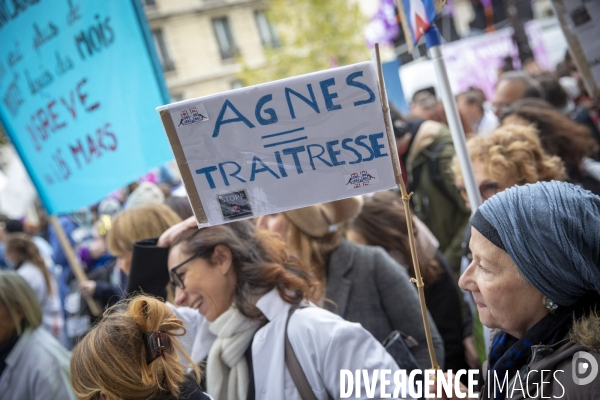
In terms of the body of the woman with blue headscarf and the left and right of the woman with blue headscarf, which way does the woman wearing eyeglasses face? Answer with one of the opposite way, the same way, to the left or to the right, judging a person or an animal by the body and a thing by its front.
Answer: to the left

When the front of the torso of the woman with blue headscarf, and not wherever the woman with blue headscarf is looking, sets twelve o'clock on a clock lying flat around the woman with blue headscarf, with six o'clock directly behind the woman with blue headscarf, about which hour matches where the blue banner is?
The blue banner is roughly at 1 o'clock from the woman with blue headscarf.

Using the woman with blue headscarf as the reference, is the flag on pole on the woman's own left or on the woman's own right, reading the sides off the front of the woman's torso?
on the woman's own right

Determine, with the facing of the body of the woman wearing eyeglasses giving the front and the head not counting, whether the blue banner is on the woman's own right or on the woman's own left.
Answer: on the woman's own right

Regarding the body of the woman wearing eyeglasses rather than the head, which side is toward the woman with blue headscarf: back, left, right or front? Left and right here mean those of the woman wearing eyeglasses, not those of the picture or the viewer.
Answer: left

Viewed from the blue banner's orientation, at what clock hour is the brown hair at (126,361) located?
The brown hair is roughly at 12 o'clock from the blue banner.

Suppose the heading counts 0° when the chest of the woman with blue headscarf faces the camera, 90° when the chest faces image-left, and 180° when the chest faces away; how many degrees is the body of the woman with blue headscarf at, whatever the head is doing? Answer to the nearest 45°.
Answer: approximately 90°

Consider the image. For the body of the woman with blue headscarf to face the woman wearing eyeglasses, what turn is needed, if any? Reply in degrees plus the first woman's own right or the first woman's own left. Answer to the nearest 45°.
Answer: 0° — they already face them

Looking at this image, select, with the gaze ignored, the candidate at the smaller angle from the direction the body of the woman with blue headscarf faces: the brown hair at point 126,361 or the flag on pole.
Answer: the brown hair

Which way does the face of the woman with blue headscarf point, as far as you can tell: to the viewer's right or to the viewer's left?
to the viewer's left

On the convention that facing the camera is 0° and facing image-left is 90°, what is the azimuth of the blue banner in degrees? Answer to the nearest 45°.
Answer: approximately 0°
